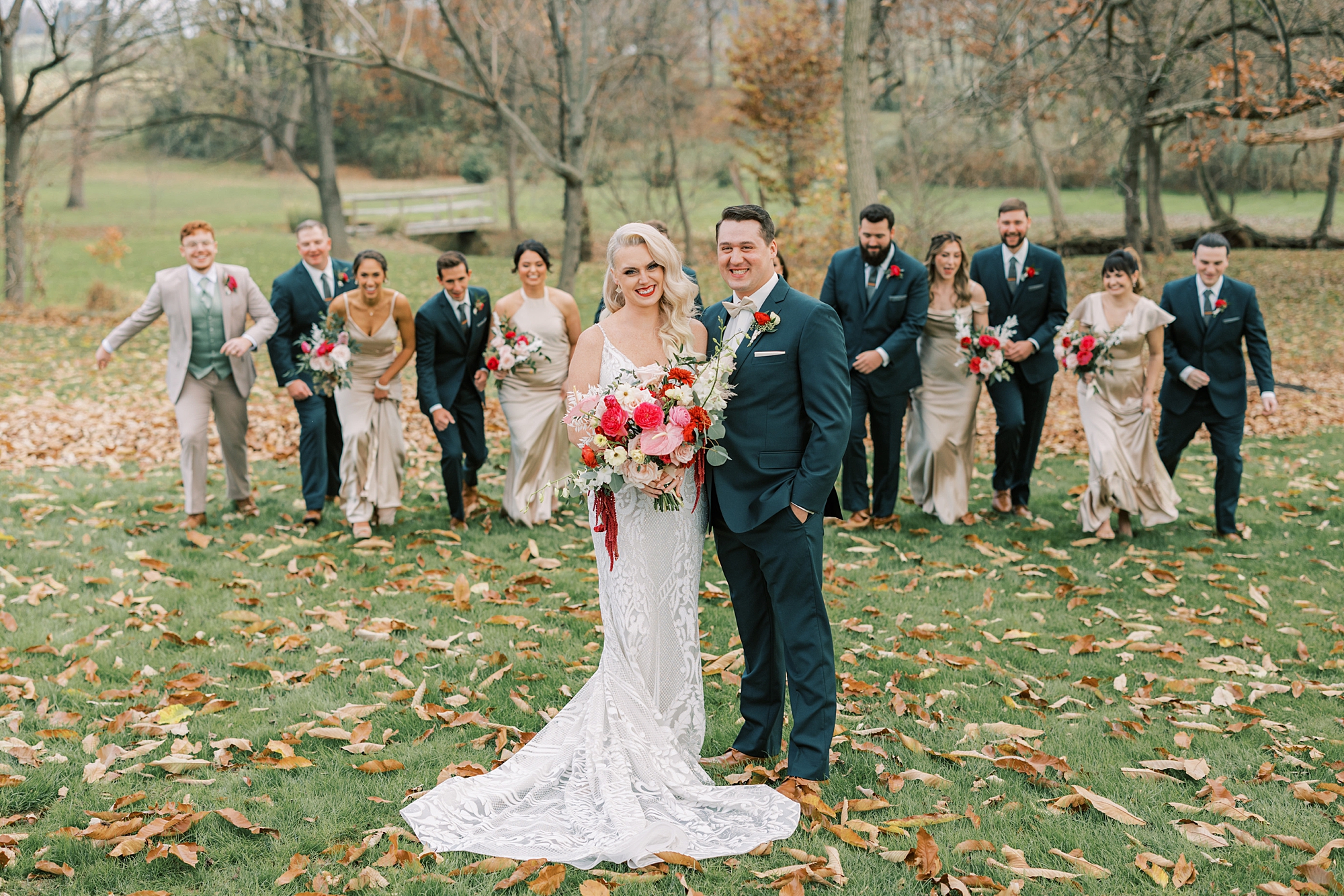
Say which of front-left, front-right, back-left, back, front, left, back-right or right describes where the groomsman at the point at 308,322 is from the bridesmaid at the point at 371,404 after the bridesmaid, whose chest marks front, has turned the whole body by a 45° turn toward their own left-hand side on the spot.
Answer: back

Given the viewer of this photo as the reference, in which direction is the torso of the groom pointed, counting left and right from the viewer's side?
facing the viewer and to the left of the viewer

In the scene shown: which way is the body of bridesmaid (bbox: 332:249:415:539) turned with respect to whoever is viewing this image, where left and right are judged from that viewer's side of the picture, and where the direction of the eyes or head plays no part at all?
facing the viewer

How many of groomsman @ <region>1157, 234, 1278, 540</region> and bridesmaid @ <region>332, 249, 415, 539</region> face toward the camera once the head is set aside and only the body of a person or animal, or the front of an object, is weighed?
2

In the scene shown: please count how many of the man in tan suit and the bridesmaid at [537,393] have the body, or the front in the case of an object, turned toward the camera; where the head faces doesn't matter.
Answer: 2

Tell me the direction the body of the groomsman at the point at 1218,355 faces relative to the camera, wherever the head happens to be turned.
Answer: toward the camera

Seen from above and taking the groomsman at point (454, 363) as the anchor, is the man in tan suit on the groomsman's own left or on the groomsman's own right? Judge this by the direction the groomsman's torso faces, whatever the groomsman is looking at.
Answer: on the groomsman's own right

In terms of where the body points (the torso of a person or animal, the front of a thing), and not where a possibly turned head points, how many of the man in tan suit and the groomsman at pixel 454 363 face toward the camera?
2

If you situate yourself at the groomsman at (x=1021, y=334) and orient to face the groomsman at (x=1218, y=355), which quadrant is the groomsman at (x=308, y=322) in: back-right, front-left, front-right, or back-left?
back-right

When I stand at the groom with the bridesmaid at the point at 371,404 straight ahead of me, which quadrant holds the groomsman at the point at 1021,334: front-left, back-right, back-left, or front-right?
front-right

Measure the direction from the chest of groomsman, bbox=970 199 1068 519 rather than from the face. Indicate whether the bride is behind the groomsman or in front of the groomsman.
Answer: in front
